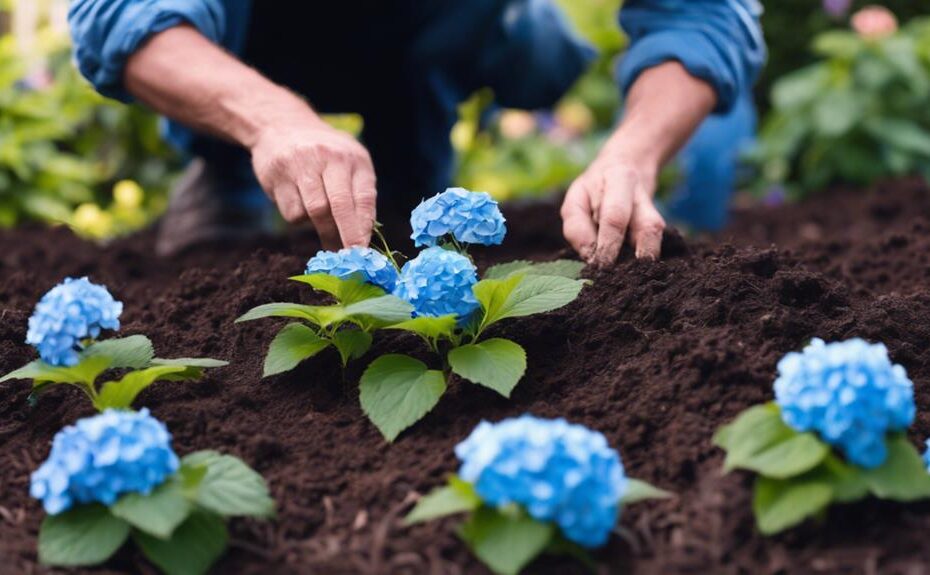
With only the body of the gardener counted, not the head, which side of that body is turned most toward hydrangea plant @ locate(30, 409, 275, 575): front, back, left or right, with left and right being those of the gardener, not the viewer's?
front

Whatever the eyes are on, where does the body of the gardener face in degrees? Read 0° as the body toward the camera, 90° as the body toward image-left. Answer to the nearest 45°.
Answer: approximately 0°

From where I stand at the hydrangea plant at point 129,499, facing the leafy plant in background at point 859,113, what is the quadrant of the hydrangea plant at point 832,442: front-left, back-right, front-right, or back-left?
front-right

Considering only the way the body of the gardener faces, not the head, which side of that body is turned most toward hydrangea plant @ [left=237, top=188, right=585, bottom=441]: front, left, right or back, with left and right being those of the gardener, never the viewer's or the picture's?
front

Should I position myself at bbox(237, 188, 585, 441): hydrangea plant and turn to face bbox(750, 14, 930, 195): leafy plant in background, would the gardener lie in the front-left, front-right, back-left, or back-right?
front-left

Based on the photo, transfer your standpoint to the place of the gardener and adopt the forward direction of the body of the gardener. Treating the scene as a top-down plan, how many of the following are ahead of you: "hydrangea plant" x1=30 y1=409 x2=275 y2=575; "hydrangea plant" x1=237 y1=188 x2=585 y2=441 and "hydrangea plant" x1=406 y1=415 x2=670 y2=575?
3

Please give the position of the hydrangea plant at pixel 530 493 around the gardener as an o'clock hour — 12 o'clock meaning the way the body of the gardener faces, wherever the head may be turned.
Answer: The hydrangea plant is roughly at 12 o'clock from the gardener.

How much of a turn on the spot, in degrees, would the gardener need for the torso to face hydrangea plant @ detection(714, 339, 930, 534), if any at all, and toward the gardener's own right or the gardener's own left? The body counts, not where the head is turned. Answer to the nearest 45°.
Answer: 0° — they already face it

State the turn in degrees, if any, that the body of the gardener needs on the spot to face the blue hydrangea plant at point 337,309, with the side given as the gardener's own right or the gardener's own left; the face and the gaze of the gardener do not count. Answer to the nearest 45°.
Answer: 0° — they already face it

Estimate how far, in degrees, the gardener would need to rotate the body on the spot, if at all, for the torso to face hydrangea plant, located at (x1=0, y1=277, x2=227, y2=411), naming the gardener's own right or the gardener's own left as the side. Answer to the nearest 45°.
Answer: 0° — they already face it
